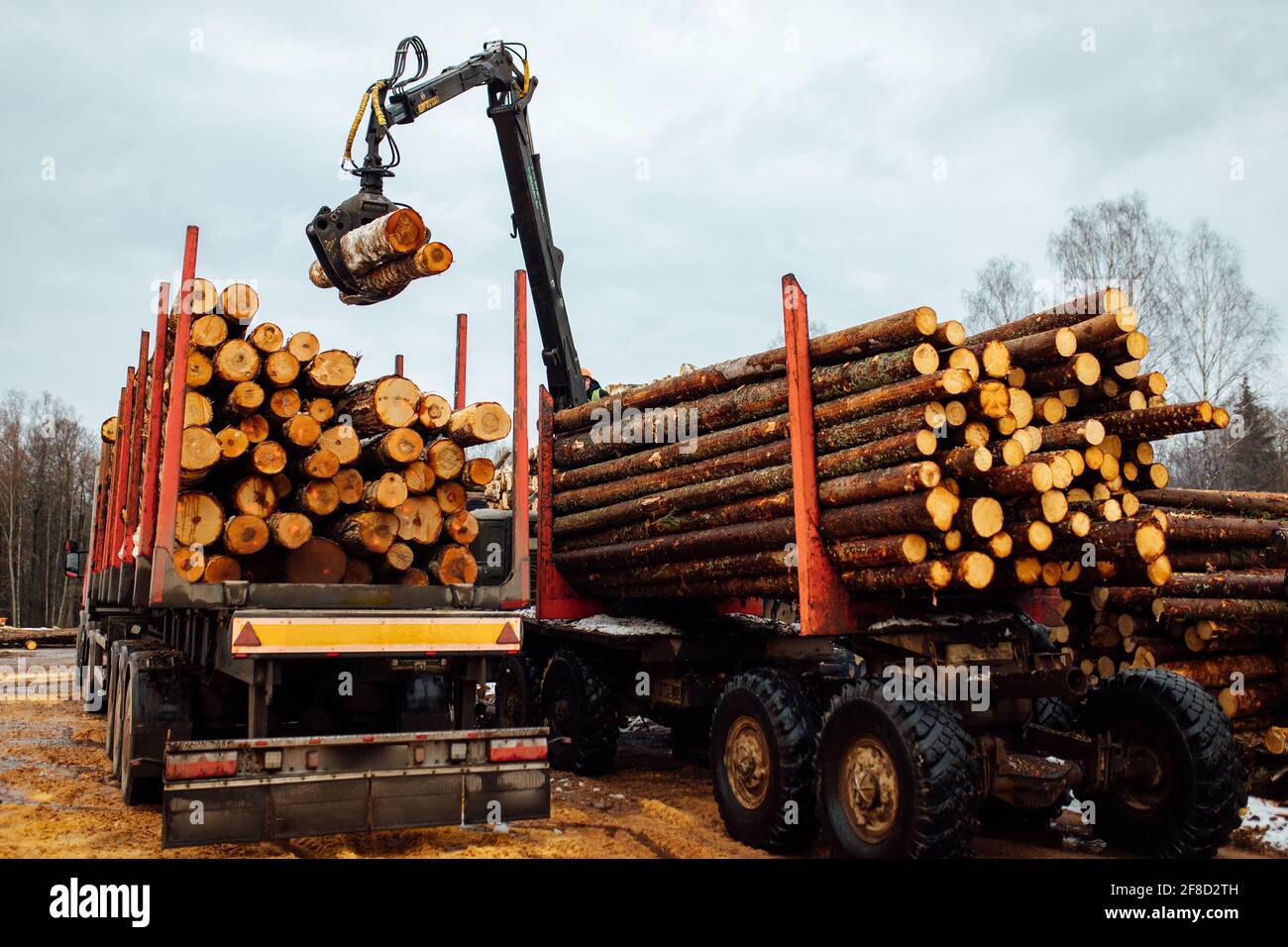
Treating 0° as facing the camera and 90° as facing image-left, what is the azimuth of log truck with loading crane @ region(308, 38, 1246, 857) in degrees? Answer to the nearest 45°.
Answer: approximately 135°

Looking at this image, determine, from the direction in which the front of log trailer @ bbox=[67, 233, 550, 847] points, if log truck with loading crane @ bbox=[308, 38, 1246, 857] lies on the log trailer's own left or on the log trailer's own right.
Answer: on the log trailer's own right

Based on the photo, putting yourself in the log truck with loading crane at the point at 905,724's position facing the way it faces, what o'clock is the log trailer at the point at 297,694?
the log trailer at the point at 297,694 is roughly at 10 o'clock from the log truck with loading crane at the point at 905,724.

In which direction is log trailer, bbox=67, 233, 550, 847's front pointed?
away from the camera

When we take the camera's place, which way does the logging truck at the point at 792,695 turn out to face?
facing away from the viewer and to the left of the viewer

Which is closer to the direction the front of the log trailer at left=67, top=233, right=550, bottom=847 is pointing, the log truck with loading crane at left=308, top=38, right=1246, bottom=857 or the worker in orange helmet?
the worker in orange helmet
